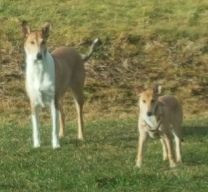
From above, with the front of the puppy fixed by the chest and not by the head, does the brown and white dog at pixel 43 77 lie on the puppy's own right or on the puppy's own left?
on the puppy's own right

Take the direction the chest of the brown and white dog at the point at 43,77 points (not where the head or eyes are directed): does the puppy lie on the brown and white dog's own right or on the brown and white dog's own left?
on the brown and white dog's own left

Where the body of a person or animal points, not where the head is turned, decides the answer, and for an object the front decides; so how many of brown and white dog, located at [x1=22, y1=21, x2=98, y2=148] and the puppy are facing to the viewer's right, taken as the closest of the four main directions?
0

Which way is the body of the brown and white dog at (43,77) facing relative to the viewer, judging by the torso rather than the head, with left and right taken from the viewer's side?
facing the viewer and to the left of the viewer

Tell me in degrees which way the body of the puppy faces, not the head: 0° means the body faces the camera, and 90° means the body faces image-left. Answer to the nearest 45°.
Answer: approximately 45°
